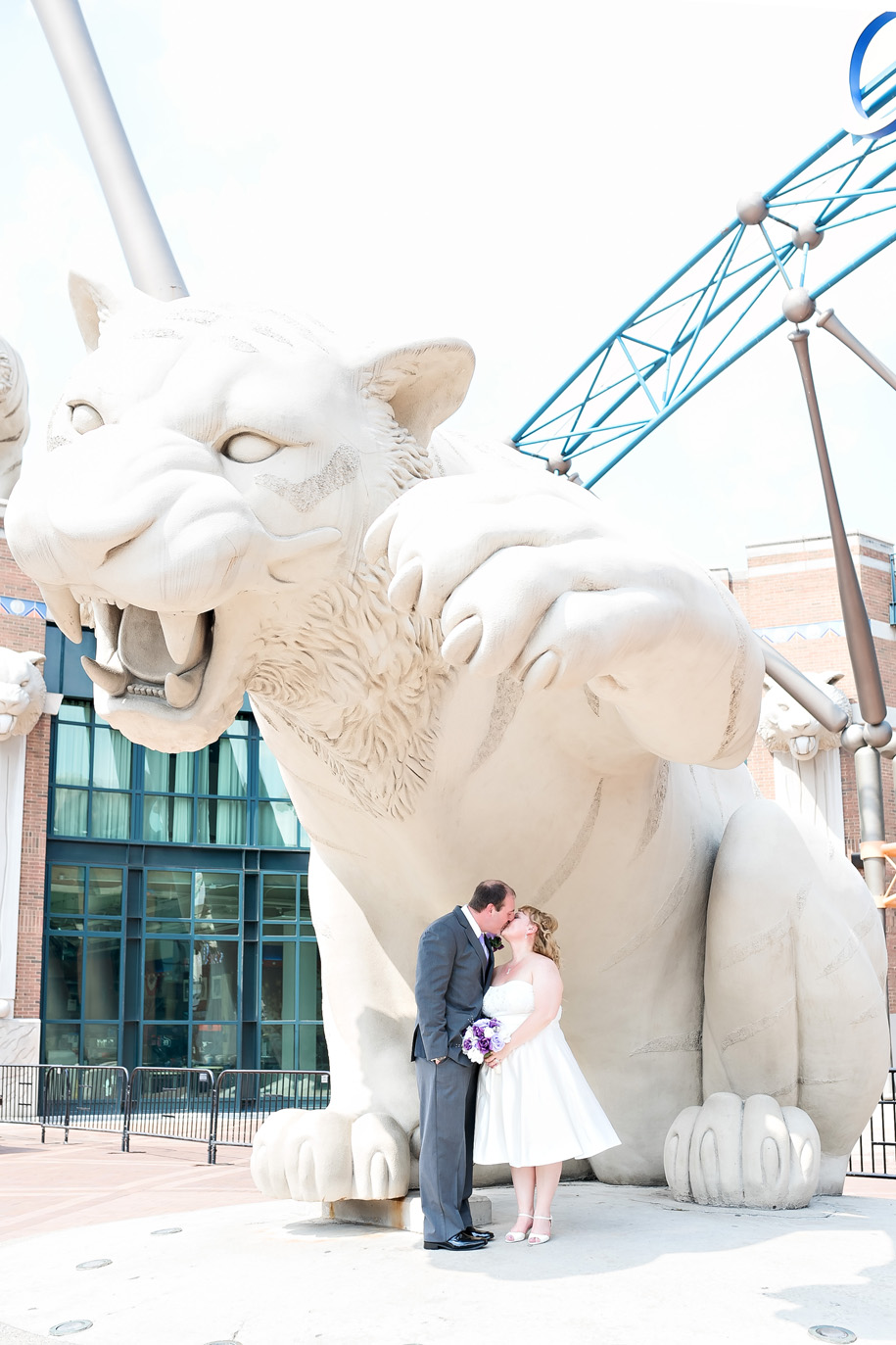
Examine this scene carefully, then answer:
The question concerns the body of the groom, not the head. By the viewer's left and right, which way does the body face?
facing to the right of the viewer

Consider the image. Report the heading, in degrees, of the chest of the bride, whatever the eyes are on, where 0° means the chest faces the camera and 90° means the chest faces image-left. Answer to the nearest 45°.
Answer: approximately 45°

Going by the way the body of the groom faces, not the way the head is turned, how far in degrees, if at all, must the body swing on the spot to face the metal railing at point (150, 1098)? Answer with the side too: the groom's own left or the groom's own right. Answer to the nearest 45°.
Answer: approximately 90° to the groom's own left

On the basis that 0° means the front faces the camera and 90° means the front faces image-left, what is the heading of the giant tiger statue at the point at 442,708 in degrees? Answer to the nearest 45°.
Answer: approximately 45°

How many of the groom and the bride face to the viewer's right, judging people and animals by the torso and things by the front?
1

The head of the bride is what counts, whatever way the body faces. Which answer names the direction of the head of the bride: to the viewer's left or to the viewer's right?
to the viewer's left
